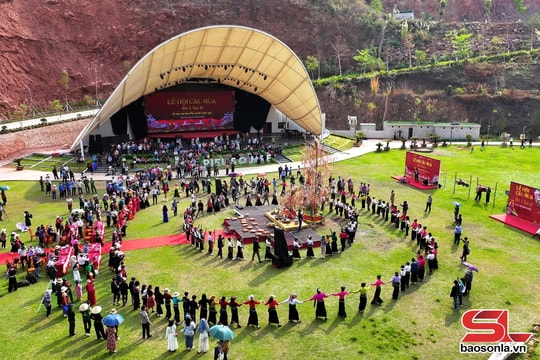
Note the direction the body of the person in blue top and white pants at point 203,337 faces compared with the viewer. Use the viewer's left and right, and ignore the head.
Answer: facing away from the viewer

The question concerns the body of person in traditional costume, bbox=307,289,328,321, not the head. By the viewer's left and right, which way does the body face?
facing away from the viewer

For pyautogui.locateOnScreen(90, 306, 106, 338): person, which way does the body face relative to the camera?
away from the camera

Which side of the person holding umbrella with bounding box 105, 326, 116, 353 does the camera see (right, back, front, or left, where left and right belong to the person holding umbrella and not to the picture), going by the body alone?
back

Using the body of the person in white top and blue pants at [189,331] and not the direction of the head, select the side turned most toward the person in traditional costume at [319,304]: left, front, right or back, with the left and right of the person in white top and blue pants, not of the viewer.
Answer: right

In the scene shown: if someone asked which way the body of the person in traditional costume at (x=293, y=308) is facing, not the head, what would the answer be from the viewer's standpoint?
away from the camera

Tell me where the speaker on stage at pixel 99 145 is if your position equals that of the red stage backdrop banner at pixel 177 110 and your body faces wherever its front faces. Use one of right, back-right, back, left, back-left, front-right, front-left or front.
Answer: front-right
